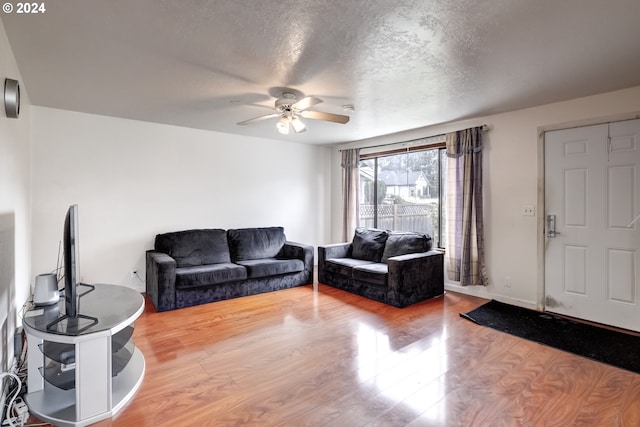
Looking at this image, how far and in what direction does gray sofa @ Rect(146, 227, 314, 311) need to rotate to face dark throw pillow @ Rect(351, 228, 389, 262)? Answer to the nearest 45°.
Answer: approximately 45° to its left

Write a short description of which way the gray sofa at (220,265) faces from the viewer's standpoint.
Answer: facing the viewer and to the right of the viewer

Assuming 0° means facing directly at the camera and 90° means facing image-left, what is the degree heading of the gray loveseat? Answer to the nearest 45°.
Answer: approximately 45°

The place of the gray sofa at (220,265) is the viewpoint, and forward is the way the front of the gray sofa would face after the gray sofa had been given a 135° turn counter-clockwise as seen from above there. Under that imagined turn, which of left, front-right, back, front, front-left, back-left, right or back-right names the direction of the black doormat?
back-right

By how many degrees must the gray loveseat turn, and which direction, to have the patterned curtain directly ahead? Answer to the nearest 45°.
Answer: approximately 135° to its left

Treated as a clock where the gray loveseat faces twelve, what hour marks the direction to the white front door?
The white front door is roughly at 8 o'clock from the gray loveseat.

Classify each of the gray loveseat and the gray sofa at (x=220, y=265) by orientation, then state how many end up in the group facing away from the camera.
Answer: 0

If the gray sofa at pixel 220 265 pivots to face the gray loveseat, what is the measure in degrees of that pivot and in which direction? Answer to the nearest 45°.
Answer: approximately 45° to its left

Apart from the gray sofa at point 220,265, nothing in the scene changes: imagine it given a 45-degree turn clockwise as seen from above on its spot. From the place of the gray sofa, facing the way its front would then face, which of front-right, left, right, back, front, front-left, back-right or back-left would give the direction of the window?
left
